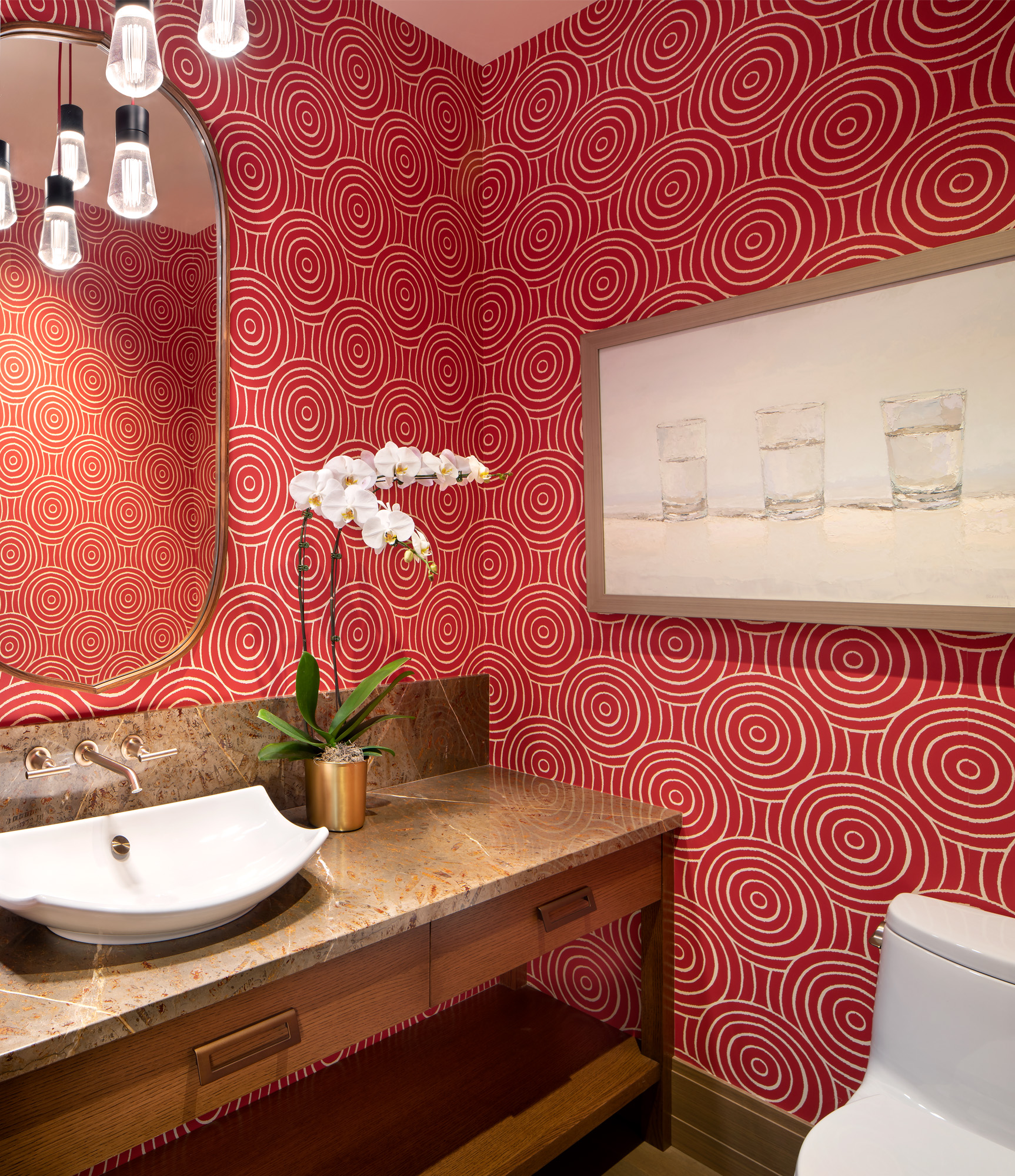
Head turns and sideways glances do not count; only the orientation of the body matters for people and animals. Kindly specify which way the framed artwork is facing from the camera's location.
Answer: facing the viewer and to the left of the viewer

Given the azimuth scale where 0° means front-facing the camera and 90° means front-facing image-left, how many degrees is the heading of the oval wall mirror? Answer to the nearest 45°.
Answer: approximately 0°

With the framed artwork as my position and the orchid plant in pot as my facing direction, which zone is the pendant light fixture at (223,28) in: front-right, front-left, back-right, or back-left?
front-left

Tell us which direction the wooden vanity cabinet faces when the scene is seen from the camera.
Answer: facing the viewer and to the right of the viewer

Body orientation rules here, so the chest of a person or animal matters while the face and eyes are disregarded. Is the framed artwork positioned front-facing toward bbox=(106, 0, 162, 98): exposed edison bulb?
yes

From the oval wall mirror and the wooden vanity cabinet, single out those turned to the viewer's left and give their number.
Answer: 0

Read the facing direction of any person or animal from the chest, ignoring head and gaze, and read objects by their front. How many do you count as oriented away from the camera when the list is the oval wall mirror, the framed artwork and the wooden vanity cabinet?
0

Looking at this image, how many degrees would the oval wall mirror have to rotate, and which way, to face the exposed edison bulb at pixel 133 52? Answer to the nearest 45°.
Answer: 0° — it already faces it

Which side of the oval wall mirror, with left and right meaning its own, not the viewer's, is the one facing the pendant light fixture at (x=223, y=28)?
front
